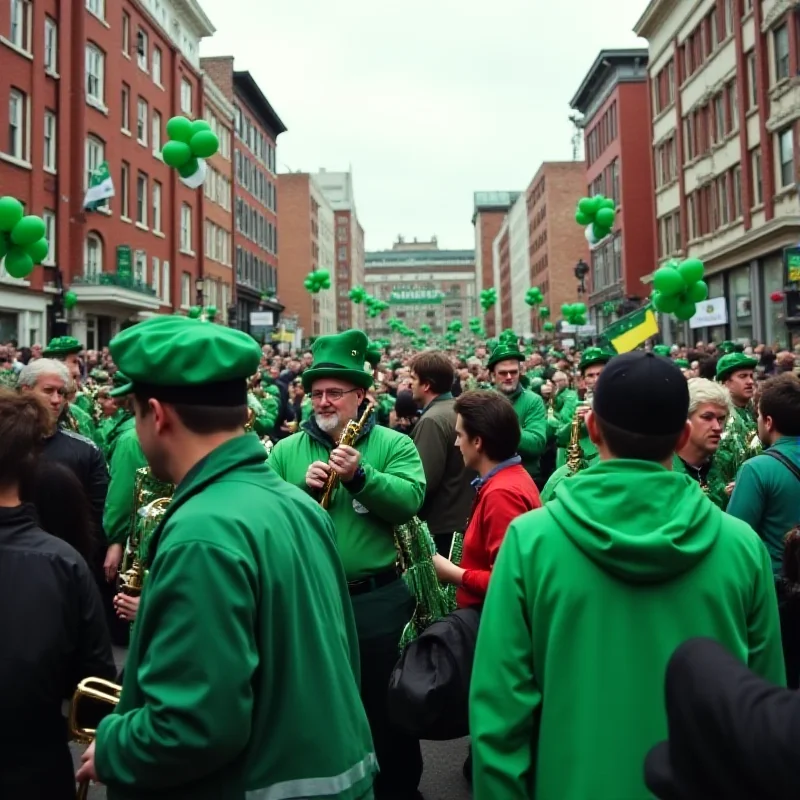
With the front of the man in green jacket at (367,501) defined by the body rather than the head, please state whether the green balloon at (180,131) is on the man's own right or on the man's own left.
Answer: on the man's own right

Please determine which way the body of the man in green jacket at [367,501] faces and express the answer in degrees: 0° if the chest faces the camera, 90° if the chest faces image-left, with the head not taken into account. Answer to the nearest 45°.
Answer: approximately 45°

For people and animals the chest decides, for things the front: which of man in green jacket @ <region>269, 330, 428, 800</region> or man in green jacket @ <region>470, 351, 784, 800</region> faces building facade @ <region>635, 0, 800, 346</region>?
man in green jacket @ <region>470, 351, 784, 800</region>

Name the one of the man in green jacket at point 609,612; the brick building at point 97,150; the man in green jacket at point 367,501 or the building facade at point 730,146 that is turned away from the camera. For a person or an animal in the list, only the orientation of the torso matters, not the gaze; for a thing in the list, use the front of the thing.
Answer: the man in green jacket at point 609,612

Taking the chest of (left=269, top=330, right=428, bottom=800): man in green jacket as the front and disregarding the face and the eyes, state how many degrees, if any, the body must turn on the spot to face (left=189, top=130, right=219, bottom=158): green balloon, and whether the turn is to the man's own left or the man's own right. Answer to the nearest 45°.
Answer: approximately 135° to the man's own right

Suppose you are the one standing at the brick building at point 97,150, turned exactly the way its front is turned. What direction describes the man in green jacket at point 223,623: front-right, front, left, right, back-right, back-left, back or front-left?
front-right

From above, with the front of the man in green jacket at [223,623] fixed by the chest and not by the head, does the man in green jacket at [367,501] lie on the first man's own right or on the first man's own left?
on the first man's own right

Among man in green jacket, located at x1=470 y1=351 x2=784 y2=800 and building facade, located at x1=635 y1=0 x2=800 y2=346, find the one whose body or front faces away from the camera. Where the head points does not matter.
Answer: the man in green jacket

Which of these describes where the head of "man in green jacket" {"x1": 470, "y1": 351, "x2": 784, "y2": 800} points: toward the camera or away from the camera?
away from the camera

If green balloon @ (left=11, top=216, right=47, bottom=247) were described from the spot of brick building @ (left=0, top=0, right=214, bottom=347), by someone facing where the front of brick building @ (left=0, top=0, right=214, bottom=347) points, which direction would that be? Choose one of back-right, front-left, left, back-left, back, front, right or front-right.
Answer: front-right

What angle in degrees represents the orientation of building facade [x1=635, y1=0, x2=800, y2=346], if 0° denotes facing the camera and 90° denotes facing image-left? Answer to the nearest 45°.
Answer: approximately 45°

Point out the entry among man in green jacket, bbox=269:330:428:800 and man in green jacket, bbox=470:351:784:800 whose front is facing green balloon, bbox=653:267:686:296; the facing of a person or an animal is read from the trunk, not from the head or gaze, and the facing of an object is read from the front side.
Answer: man in green jacket, bbox=470:351:784:800

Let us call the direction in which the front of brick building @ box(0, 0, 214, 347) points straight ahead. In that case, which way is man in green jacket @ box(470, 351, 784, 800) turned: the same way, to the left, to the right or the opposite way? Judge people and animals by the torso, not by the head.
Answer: to the left

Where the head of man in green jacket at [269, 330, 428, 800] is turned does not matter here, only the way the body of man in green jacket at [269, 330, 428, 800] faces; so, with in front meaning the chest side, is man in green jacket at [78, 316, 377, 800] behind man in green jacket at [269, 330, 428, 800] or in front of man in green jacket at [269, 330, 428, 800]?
in front

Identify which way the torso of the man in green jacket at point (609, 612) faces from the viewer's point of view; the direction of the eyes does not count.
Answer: away from the camera

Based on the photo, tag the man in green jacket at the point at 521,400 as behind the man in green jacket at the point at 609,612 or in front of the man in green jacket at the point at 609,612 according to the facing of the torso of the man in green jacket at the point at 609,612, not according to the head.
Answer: in front

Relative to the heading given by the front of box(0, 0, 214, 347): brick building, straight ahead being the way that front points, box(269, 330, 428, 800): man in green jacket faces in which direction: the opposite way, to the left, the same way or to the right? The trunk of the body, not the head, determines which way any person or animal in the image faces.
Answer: to the right
